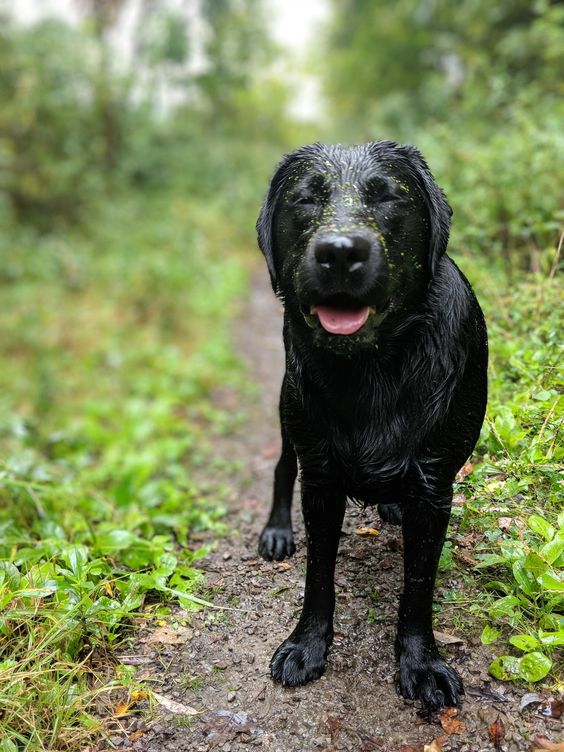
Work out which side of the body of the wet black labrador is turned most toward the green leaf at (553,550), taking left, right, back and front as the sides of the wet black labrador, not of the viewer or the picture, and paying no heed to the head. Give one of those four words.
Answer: left

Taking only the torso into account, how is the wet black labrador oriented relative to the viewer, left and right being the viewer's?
facing the viewer

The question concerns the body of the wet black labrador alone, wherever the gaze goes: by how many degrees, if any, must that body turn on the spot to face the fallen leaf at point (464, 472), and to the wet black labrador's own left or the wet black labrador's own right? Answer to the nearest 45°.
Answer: approximately 135° to the wet black labrador's own left

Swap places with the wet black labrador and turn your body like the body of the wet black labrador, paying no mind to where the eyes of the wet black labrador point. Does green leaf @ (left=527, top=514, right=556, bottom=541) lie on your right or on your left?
on your left
